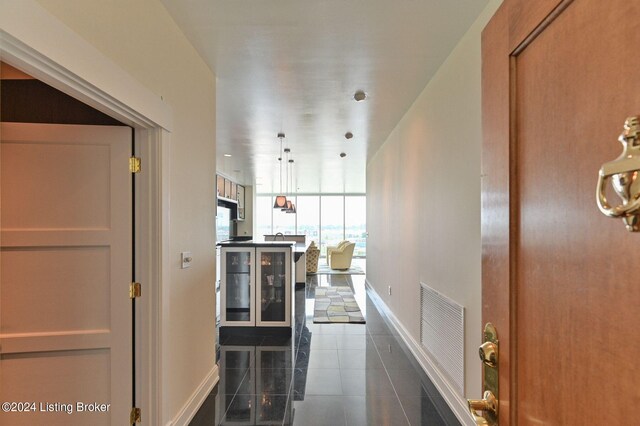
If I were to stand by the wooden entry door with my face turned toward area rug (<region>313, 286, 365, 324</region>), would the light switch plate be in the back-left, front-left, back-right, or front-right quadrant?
front-left

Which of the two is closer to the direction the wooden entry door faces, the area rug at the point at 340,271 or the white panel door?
the white panel door

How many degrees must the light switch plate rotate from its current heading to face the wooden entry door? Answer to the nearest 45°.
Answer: approximately 45° to its right

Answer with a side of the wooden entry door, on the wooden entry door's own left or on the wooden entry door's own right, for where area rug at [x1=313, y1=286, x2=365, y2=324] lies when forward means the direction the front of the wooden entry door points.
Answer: on the wooden entry door's own right

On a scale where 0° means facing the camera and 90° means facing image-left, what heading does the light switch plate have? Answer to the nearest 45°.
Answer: approximately 315°

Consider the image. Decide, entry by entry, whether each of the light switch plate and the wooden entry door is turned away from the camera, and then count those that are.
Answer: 0

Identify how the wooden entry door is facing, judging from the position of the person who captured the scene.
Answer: facing the viewer and to the left of the viewer

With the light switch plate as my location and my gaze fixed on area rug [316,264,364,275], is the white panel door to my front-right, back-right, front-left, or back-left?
back-left

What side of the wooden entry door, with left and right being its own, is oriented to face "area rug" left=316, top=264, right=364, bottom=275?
right

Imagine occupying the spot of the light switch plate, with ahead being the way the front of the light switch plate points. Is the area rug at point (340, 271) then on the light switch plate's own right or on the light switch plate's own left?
on the light switch plate's own left

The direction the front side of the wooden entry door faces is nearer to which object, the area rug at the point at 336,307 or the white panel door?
the white panel door

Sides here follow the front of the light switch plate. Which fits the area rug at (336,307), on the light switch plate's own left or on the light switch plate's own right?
on the light switch plate's own left

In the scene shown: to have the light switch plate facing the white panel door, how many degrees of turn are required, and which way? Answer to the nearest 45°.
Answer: approximately 90° to its right
